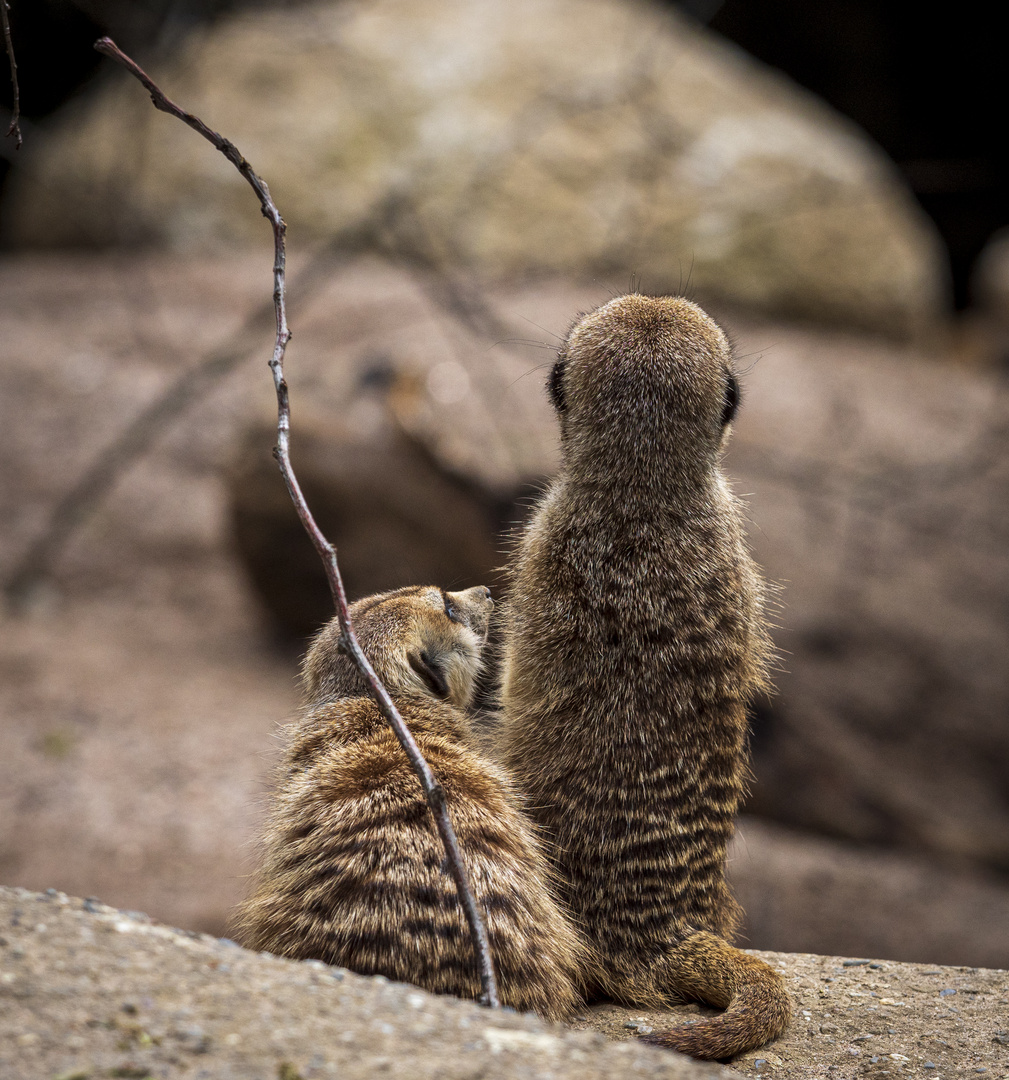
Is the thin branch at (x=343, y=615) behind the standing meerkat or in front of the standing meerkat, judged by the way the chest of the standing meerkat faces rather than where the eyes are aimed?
behind

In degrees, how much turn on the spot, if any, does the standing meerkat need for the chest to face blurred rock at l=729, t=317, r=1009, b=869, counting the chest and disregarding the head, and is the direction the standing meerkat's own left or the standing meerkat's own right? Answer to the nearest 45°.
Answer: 0° — it already faces it

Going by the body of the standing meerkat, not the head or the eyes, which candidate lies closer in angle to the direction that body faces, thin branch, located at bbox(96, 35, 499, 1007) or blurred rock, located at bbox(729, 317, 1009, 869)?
the blurred rock

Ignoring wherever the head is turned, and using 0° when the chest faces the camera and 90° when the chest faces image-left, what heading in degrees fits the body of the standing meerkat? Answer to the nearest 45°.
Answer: approximately 180°
